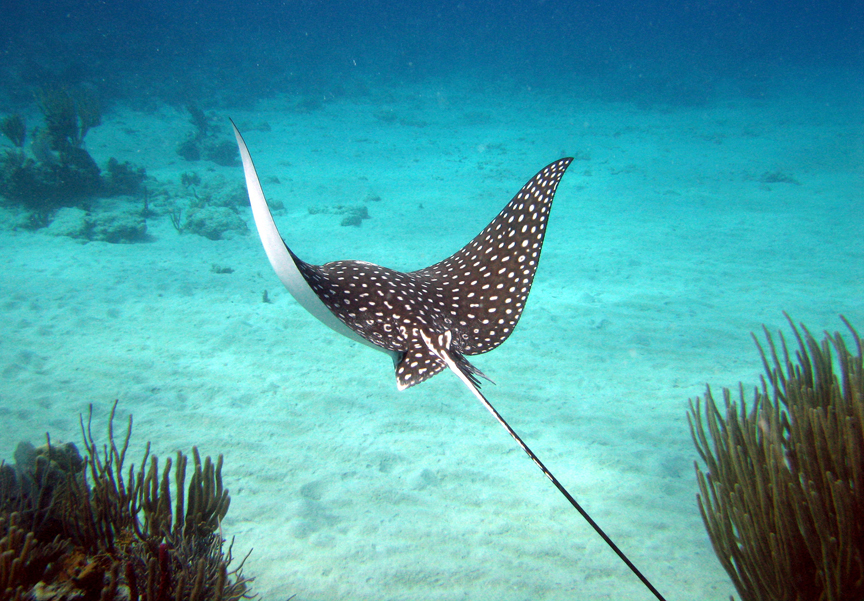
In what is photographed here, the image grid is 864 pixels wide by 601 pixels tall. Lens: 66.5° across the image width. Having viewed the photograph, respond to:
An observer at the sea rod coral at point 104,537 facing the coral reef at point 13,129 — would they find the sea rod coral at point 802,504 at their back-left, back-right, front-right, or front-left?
back-right

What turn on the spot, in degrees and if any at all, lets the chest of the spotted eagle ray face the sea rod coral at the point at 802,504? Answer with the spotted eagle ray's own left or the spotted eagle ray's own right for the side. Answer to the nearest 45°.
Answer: approximately 180°

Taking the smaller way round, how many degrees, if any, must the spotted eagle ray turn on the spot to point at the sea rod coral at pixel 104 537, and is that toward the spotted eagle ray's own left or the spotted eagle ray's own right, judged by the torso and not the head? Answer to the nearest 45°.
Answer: approximately 90° to the spotted eagle ray's own left

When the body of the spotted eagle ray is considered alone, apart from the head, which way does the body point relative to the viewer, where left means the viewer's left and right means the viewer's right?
facing away from the viewer and to the left of the viewer

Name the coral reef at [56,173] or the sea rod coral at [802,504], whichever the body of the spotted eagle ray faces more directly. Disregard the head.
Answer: the coral reef

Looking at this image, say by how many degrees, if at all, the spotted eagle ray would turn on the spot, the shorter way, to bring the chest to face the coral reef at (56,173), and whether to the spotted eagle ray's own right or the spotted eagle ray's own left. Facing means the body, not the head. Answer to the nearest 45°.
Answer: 0° — it already faces it

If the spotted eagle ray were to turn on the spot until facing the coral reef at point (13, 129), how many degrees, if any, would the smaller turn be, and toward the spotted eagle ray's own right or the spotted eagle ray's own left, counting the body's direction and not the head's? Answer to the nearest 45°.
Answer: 0° — it already faces it

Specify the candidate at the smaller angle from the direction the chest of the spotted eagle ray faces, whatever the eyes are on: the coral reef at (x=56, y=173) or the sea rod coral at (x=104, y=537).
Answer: the coral reef
